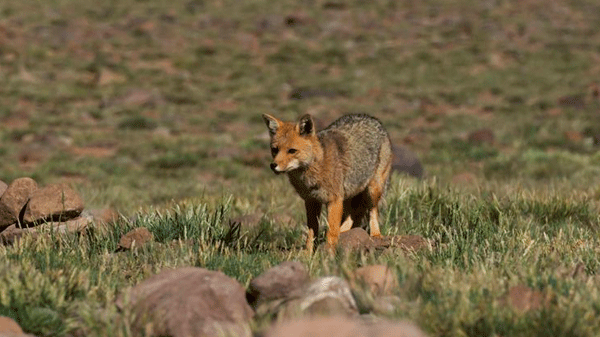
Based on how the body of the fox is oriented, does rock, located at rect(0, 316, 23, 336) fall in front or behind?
in front

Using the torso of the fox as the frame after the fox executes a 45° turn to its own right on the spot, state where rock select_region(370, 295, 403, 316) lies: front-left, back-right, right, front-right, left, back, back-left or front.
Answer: left

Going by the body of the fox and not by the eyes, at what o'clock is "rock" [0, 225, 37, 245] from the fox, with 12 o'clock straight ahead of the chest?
The rock is roughly at 1 o'clock from the fox.

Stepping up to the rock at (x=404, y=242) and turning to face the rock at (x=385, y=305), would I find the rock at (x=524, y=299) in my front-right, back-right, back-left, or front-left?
front-left

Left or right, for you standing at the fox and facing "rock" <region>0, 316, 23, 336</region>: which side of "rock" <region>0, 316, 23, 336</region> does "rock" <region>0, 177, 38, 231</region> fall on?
right

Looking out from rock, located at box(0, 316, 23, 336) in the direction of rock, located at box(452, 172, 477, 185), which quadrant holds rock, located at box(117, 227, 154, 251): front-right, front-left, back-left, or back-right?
front-left

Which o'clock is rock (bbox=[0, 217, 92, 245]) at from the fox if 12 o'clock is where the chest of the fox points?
The rock is roughly at 1 o'clock from the fox.

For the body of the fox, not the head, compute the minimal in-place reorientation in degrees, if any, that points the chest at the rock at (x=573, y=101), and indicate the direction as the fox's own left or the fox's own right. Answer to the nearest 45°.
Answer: approximately 180°

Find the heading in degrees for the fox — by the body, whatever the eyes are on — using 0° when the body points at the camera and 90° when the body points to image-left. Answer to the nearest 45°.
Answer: approximately 45°

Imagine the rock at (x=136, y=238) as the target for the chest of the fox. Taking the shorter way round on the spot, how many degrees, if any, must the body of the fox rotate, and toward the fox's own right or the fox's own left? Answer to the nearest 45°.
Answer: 0° — it already faces it

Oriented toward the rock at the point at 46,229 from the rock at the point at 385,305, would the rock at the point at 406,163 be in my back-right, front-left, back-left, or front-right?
front-right

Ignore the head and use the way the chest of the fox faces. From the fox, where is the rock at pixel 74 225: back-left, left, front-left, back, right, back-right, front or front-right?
front-right
